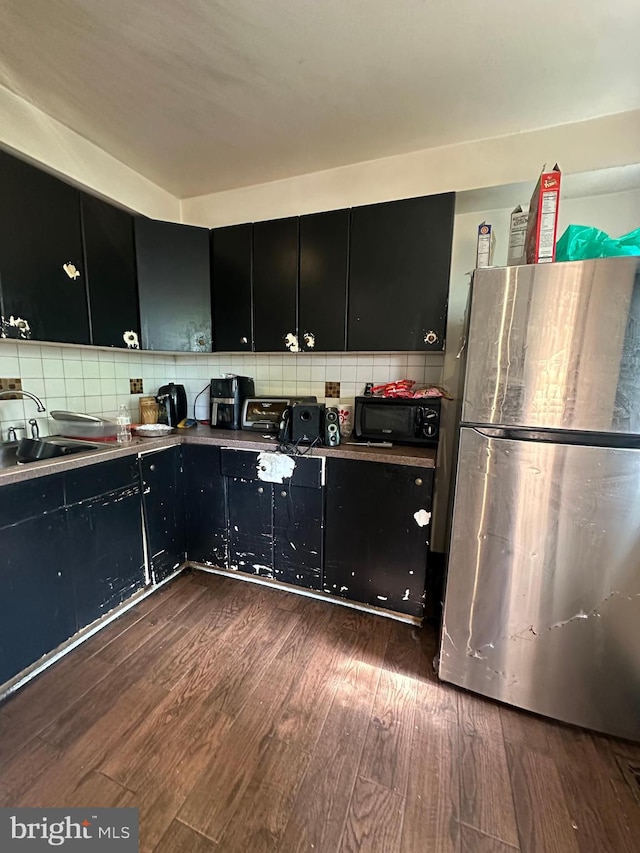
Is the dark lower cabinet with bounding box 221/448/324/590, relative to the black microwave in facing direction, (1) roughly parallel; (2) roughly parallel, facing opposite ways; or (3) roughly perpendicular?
roughly parallel

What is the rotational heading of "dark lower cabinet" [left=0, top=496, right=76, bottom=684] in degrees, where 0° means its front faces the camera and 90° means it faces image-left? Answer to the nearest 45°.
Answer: approximately 315°

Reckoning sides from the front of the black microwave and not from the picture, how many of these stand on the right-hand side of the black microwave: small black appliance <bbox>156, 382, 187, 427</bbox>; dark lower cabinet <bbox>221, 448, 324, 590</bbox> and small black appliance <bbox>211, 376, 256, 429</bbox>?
3

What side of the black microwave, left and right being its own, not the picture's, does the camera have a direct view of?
front

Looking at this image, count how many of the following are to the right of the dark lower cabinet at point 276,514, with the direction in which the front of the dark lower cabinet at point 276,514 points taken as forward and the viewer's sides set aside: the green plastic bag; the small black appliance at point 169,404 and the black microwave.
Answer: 1

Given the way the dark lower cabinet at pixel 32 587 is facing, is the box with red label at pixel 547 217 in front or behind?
in front

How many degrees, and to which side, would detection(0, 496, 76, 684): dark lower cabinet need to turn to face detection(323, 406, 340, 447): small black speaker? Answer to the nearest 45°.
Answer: approximately 45° to its left

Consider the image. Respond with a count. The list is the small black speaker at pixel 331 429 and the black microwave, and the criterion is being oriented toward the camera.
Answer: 2

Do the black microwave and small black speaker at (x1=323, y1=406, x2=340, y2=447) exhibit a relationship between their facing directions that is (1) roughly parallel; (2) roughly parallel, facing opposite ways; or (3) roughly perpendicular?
roughly parallel

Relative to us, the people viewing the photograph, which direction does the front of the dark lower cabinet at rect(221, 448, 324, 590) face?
facing the viewer and to the left of the viewer

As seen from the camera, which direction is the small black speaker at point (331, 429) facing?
toward the camera

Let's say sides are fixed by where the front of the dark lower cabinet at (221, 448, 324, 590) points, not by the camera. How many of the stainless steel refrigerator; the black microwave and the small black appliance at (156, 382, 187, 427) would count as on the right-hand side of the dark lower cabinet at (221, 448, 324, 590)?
1
